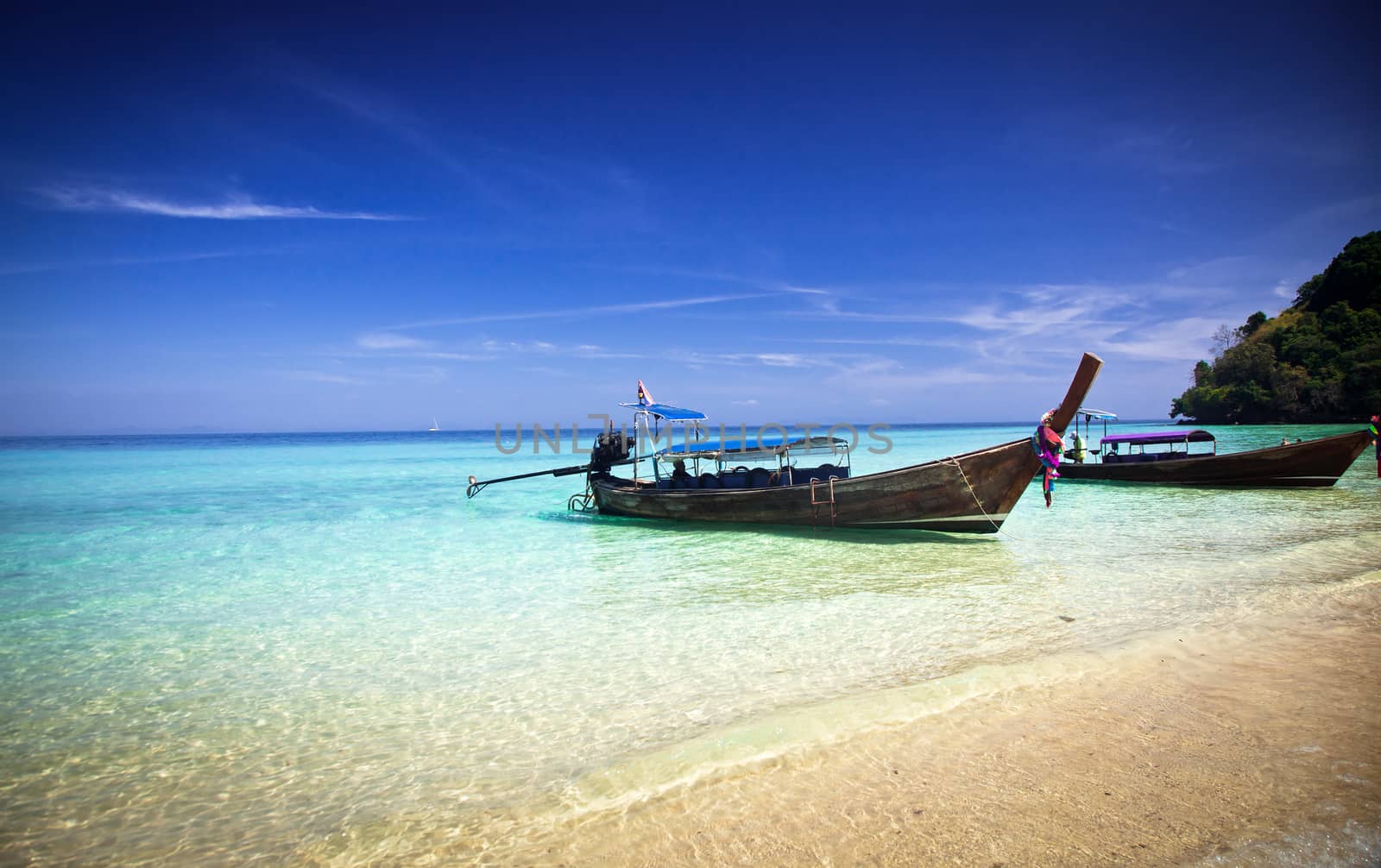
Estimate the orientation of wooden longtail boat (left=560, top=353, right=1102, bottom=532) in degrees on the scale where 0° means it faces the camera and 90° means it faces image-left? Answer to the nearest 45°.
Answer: approximately 315°
